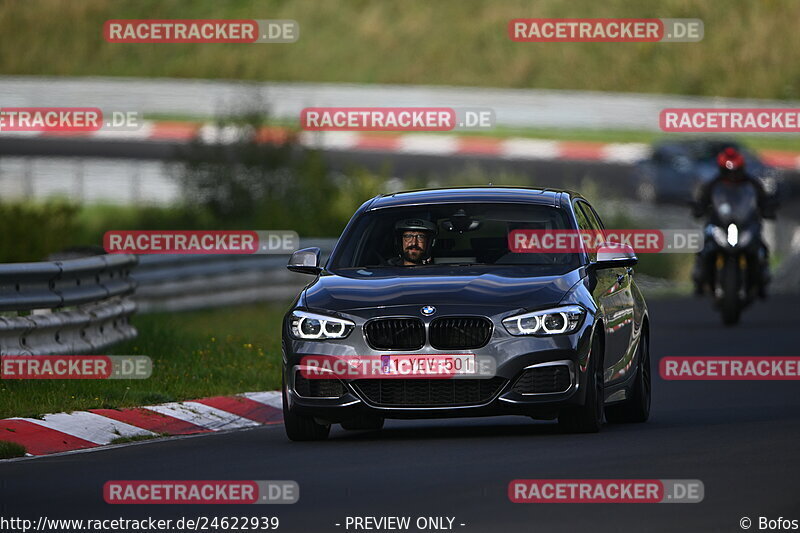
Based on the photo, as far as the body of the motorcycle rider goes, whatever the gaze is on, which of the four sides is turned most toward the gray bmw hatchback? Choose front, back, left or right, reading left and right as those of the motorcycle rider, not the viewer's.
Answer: front

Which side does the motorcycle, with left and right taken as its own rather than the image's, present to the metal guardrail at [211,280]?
right

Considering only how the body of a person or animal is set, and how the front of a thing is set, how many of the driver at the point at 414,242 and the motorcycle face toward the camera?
2

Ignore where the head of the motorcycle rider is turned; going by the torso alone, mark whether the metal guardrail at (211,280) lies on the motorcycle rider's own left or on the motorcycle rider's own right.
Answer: on the motorcycle rider's own right

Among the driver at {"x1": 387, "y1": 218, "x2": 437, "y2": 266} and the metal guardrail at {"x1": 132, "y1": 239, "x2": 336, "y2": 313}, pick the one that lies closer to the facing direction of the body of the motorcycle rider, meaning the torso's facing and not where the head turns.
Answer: the driver

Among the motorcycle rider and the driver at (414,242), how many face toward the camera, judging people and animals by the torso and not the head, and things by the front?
2

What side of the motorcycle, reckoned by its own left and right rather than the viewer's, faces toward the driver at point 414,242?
front

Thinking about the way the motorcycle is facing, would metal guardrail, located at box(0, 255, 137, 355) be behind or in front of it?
in front
